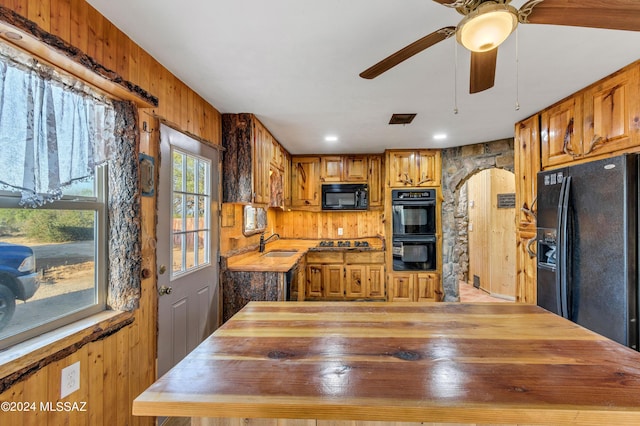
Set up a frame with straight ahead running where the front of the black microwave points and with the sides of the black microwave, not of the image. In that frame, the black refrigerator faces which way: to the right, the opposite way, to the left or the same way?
to the right

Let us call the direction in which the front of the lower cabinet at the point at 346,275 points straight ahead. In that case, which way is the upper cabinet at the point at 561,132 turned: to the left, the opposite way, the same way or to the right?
to the right

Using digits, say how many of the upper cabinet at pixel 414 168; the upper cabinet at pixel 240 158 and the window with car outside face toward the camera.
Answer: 1

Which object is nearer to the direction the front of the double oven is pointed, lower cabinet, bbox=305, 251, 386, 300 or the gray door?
the gray door

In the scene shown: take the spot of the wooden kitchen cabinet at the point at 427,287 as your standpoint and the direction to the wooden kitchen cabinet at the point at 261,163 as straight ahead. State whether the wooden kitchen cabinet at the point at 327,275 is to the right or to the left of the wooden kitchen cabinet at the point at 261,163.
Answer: right
